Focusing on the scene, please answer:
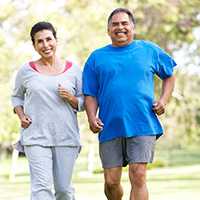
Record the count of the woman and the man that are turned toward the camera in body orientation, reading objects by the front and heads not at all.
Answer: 2

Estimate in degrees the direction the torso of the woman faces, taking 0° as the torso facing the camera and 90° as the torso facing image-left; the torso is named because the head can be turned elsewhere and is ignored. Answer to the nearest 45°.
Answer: approximately 0°

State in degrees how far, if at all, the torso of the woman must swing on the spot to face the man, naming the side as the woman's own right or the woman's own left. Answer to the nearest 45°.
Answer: approximately 90° to the woman's own left

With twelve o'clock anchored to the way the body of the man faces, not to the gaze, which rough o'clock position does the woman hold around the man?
The woman is roughly at 3 o'clock from the man.

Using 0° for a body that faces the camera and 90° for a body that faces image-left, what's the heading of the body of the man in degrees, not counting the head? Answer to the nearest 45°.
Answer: approximately 0°
